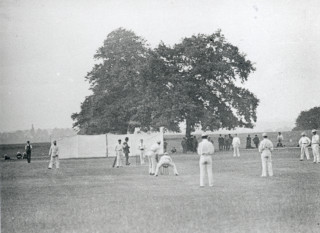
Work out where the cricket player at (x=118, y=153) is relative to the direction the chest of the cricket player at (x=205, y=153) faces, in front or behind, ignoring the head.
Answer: in front

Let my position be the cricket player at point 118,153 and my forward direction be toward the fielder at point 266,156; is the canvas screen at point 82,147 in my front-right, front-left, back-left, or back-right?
back-left

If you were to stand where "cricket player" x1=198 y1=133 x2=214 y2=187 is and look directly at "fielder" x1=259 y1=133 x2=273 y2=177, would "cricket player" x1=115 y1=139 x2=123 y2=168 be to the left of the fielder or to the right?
left

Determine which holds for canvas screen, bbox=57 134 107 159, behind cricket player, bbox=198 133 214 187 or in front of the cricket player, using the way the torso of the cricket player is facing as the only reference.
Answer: in front

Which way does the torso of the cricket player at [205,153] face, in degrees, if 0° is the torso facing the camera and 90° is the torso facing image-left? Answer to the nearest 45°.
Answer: approximately 180°

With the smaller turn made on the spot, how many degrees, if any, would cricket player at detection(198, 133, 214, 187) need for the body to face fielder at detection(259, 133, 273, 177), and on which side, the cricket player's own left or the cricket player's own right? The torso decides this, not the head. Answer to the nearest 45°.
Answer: approximately 45° to the cricket player's own right
